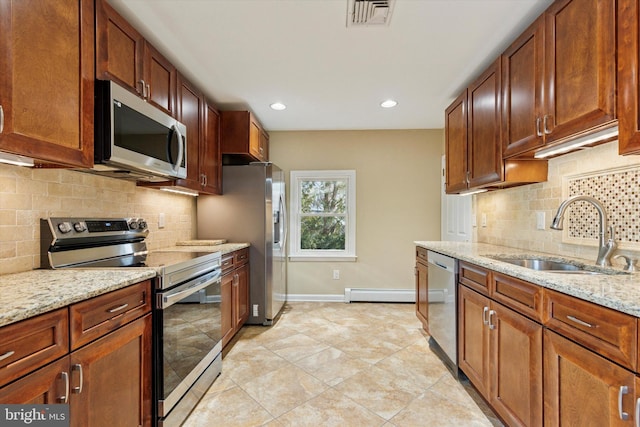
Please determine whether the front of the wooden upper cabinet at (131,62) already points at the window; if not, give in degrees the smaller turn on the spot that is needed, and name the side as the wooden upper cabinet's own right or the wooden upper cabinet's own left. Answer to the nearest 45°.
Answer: approximately 90° to the wooden upper cabinet's own left

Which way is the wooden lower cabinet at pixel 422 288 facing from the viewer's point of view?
to the viewer's left

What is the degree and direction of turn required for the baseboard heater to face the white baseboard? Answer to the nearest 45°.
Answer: approximately 90° to its right

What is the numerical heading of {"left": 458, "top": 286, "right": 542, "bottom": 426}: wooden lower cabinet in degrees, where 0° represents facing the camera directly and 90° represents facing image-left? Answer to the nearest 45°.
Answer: approximately 45°

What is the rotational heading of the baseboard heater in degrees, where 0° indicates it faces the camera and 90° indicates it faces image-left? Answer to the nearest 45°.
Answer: approximately 0°

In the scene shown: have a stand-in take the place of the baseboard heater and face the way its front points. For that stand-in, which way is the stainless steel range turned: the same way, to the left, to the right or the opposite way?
to the left

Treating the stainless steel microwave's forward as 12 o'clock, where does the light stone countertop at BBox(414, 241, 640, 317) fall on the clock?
The light stone countertop is roughly at 12 o'clock from the stainless steel microwave.

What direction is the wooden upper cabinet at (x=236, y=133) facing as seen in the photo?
to the viewer's right

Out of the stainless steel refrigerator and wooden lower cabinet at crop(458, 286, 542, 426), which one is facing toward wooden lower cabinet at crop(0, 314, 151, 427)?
wooden lower cabinet at crop(458, 286, 542, 426)

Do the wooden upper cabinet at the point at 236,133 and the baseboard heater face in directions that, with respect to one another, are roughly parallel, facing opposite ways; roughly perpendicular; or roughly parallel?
roughly perpendicular

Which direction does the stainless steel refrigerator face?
to the viewer's right

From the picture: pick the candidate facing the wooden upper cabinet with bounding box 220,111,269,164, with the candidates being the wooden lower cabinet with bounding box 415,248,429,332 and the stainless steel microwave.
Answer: the wooden lower cabinet

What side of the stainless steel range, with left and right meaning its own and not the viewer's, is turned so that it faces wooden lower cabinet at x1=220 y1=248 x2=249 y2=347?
left
